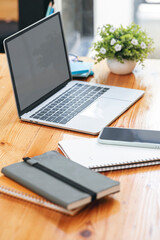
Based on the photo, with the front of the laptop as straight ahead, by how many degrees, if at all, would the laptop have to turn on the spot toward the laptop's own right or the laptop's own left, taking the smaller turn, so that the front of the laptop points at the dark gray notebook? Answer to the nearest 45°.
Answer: approximately 45° to the laptop's own right

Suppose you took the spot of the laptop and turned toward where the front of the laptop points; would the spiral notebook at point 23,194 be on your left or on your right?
on your right

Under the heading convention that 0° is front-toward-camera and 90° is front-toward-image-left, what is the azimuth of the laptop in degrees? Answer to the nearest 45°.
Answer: approximately 315°
